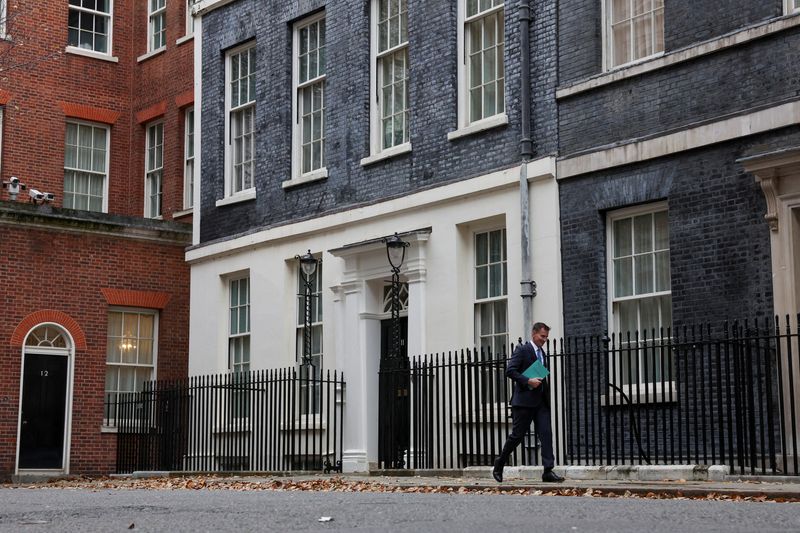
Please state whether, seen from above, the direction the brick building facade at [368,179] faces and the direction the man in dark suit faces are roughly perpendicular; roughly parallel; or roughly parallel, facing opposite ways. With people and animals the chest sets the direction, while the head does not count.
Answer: roughly perpendicular

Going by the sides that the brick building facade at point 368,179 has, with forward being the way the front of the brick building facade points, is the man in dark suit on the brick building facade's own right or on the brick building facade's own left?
on the brick building facade's own left

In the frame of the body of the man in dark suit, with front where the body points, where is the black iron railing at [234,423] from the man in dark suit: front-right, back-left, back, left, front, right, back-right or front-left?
back

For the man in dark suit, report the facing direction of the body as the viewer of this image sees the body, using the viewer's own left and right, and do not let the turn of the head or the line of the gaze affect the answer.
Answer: facing the viewer and to the right of the viewer

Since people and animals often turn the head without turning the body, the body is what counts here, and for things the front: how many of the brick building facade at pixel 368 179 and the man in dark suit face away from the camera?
0

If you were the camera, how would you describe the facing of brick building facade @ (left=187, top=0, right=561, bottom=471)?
facing the viewer and to the left of the viewer

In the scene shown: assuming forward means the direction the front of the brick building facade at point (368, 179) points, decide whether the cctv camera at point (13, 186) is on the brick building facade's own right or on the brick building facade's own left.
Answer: on the brick building facade's own right

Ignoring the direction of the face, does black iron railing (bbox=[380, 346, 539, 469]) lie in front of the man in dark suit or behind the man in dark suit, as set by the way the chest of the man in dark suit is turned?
behind
